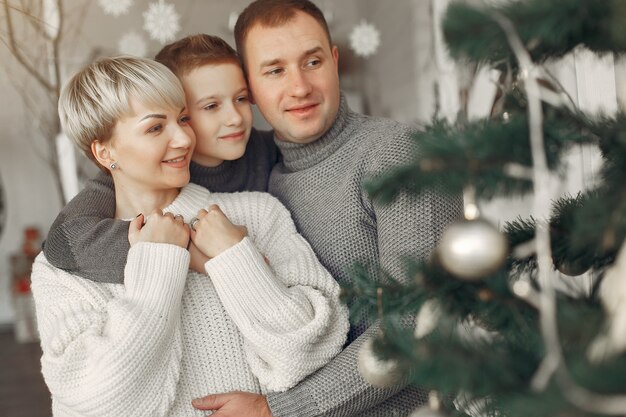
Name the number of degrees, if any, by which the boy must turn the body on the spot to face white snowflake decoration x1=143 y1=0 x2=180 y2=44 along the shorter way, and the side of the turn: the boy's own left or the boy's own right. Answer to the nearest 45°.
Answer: approximately 135° to the boy's own left

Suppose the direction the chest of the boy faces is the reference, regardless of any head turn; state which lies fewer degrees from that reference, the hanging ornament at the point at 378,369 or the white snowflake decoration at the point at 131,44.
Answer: the hanging ornament

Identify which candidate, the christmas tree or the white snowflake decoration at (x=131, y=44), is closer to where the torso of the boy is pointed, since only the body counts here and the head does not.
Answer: the christmas tree

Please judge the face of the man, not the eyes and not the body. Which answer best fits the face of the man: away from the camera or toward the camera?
toward the camera

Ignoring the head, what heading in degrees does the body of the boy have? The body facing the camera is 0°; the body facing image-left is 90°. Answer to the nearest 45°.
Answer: approximately 315°

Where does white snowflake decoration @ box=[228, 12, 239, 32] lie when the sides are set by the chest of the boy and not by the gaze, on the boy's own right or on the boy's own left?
on the boy's own left

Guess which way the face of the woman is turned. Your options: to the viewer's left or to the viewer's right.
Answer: to the viewer's right

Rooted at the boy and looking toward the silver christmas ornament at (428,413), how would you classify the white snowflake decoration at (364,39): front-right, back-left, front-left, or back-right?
back-left

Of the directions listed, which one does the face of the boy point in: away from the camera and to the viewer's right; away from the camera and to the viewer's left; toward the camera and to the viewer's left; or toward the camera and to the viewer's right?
toward the camera and to the viewer's right
